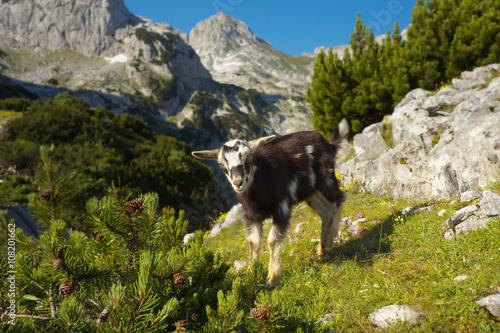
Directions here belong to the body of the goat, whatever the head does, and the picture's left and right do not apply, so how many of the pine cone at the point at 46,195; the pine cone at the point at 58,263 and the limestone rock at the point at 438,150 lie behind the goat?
1

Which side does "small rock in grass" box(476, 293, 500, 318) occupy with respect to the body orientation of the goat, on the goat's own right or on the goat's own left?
on the goat's own left

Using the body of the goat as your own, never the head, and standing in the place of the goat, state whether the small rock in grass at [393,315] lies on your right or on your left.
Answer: on your left

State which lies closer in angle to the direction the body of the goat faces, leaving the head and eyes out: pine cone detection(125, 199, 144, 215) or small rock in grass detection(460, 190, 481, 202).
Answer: the pine cone

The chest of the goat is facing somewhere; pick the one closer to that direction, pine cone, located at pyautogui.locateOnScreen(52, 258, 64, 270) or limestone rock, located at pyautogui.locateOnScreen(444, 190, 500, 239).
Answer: the pine cone

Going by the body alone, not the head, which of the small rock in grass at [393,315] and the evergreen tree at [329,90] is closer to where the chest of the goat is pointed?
the small rock in grass

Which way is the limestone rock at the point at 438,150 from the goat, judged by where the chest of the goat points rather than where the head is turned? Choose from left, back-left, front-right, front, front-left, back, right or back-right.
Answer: back

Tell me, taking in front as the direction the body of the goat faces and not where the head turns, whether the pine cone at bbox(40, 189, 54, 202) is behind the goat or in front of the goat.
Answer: in front

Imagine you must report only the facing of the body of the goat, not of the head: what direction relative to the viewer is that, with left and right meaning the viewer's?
facing the viewer and to the left of the viewer

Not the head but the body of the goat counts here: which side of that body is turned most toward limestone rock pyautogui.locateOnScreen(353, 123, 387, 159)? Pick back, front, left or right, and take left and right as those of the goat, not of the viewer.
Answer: back

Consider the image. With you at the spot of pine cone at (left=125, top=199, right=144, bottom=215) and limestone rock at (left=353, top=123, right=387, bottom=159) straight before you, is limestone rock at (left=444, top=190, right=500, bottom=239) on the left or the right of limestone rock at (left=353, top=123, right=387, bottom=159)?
right

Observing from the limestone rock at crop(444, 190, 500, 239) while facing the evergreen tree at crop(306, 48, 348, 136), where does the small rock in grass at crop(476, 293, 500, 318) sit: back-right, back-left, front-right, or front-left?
back-left

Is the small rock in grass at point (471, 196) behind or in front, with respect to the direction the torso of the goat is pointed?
behind

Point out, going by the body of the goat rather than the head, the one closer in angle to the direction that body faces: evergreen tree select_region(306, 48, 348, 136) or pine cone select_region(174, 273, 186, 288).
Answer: the pine cone

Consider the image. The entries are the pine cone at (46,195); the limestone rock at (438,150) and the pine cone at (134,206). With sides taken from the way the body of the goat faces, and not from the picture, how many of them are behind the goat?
1

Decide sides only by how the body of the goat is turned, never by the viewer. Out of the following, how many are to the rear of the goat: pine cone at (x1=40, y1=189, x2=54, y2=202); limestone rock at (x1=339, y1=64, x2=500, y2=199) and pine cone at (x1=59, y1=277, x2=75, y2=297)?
1
